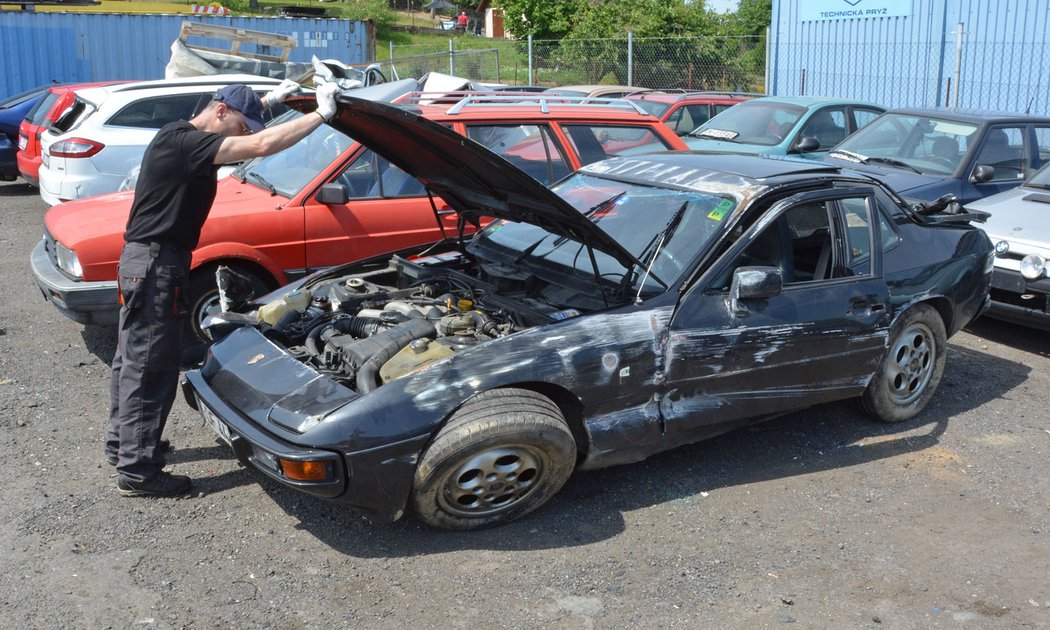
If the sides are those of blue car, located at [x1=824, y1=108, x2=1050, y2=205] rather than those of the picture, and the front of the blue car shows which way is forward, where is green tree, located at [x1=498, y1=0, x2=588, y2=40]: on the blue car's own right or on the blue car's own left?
on the blue car's own right

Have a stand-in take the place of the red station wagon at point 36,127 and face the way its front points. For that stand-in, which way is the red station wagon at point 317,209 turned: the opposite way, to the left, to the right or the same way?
the opposite way

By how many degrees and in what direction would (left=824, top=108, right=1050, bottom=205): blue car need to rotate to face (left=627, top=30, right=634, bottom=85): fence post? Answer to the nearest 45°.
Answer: approximately 90° to its right

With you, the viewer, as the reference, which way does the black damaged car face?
facing the viewer and to the left of the viewer

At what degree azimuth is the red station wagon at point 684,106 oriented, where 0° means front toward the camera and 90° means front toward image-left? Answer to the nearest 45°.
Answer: approximately 45°

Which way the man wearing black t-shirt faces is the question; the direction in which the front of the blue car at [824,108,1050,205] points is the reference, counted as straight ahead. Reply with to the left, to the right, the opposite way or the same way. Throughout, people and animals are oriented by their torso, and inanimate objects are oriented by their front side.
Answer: the opposite way

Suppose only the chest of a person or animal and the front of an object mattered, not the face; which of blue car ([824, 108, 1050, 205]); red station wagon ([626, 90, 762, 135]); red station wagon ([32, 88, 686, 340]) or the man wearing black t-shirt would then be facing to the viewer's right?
the man wearing black t-shirt

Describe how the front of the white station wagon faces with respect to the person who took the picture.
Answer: facing away from the viewer and to the right of the viewer

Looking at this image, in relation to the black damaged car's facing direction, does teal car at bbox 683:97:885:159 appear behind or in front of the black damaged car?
behind

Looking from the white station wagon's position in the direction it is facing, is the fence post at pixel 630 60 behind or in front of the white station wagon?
in front

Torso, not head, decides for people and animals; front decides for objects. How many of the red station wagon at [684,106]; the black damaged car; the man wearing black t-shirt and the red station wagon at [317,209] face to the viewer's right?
1

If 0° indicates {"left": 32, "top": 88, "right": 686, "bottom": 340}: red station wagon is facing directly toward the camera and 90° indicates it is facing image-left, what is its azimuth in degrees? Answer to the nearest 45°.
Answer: approximately 45°

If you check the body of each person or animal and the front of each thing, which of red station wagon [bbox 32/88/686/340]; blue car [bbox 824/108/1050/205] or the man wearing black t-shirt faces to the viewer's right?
the man wearing black t-shirt

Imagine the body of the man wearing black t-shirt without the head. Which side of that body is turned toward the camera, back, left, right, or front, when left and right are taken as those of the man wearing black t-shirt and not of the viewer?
right

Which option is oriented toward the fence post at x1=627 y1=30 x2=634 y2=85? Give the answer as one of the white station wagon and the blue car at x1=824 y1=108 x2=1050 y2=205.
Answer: the white station wagon

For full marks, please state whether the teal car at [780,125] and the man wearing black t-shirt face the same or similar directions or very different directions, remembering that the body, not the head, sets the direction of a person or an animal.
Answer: very different directions

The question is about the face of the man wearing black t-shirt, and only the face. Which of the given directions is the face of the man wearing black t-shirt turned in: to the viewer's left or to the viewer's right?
to the viewer's right
